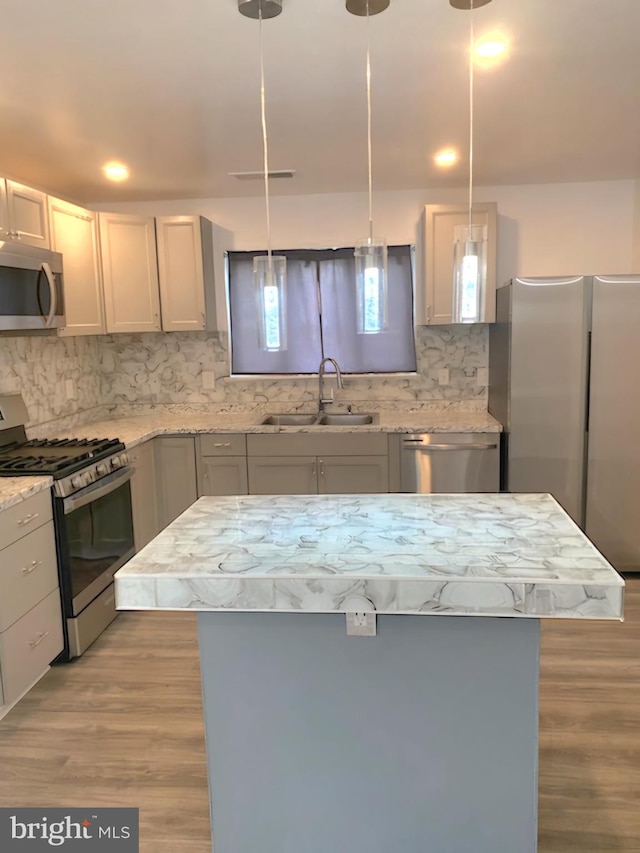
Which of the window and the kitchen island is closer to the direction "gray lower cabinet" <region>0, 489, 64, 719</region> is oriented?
the kitchen island

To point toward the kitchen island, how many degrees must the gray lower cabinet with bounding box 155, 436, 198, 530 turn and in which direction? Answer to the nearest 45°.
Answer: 0° — it already faces it

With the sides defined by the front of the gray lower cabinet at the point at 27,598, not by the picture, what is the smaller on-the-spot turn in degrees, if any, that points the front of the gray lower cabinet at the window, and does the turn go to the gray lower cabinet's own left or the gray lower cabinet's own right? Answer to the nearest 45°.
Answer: approximately 90° to the gray lower cabinet's own left

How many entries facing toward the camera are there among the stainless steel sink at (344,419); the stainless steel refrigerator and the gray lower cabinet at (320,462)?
3

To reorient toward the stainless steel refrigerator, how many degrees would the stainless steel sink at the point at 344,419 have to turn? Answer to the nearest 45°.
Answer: approximately 45° to its left

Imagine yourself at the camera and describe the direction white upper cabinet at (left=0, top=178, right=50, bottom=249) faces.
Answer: facing the viewer and to the right of the viewer
